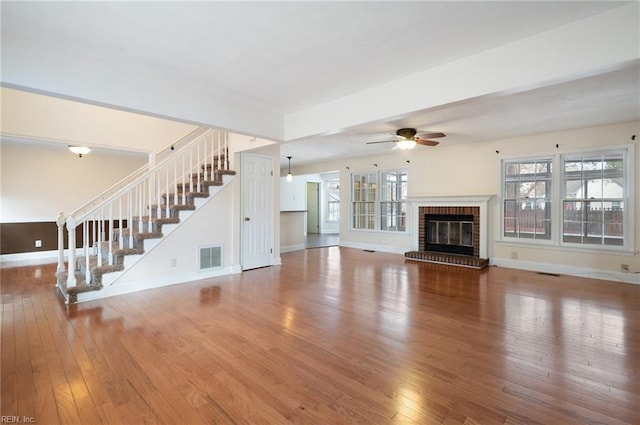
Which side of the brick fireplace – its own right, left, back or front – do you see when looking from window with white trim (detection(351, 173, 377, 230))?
right

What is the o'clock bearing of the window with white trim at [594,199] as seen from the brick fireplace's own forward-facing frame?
The window with white trim is roughly at 8 o'clock from the brick fireplace.

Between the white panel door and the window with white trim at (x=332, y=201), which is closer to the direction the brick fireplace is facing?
the white panel door

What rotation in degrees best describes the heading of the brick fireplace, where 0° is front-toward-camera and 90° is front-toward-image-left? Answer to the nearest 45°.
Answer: approximately 45°

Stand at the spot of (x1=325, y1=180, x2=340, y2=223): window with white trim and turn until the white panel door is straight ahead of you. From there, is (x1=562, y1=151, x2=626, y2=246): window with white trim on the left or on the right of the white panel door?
left

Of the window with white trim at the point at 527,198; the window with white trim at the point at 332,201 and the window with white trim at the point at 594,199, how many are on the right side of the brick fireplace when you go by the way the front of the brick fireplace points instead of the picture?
1

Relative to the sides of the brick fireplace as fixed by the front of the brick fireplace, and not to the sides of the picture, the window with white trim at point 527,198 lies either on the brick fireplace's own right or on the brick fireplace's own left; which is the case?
on the brick fireplace's own left

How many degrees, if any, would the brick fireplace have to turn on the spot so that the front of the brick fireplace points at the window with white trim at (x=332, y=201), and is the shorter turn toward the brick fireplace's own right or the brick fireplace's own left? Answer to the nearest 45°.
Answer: approximately 90° to the brick fireplace's own right

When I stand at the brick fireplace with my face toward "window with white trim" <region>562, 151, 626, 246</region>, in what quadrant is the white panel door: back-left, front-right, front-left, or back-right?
back-right

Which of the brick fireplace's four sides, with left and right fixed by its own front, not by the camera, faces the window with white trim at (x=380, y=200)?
right

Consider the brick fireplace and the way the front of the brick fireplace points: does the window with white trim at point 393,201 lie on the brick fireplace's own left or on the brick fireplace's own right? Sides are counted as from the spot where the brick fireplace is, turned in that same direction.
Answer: on the brick fireplace's own right
